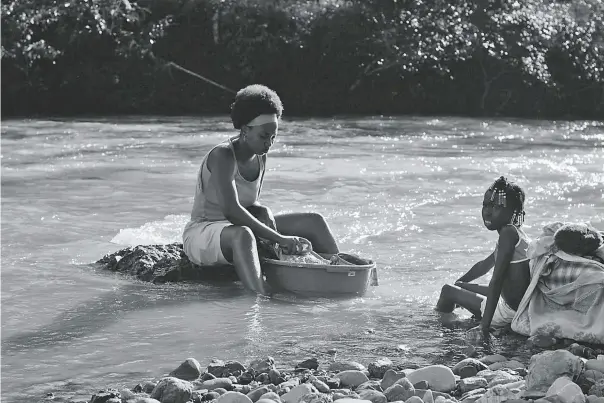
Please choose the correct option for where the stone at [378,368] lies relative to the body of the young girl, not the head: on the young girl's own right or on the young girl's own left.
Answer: on the young girl's own left

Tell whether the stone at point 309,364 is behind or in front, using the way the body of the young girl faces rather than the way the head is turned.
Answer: in front

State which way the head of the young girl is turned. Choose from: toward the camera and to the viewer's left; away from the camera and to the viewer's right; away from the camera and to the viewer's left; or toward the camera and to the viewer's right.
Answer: toward the camera and to the viewer's left

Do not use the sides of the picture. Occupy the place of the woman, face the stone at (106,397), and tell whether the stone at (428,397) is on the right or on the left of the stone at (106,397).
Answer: left

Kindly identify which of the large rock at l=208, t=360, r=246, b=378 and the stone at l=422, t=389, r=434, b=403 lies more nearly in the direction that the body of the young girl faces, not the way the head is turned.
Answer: the large rock

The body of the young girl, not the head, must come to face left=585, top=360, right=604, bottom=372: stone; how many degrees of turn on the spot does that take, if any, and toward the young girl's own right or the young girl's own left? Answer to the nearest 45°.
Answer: approximately 135° to the young girl's own left

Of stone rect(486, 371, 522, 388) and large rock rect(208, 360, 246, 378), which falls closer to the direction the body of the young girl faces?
the large rock

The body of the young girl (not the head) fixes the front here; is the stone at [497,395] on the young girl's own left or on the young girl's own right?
on the young girl's own left

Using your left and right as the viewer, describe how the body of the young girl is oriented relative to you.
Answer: facing to the left of the viewer

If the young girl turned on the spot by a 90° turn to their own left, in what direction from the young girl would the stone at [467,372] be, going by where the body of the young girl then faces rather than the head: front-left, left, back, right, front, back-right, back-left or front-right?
front

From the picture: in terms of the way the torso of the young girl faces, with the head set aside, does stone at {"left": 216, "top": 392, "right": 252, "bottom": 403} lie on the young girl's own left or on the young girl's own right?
on the young girl's own left

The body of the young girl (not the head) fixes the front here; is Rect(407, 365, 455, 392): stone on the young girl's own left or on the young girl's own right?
on the young girl's own left

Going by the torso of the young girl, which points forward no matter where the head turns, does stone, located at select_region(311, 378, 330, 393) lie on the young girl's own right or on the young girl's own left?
on the young girl's own left
